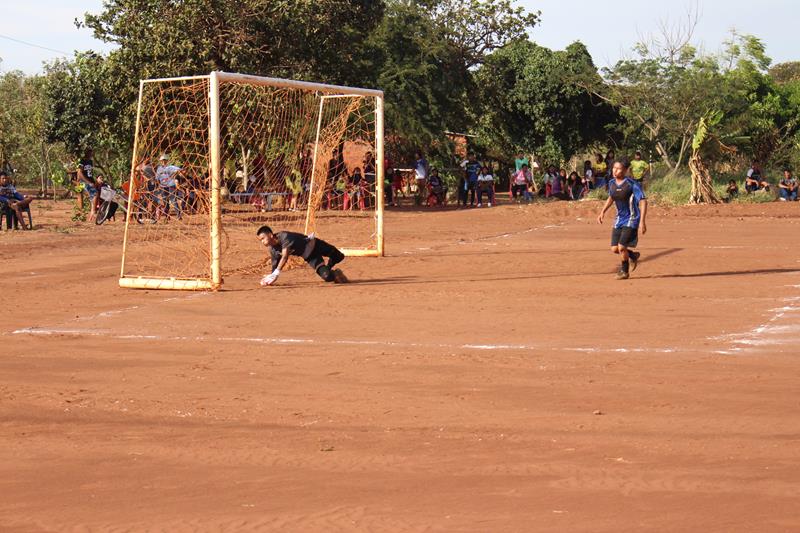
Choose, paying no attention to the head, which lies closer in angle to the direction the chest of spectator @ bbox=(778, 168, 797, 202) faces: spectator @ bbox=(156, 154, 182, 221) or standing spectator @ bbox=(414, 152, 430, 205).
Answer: the spectator

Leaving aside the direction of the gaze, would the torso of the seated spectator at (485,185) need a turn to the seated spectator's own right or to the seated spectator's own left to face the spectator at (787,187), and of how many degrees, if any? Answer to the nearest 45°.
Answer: approximately 90° to the seated spectator's own left

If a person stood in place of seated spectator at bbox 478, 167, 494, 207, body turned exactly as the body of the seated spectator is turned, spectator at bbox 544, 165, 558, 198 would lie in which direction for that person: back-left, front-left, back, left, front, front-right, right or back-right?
back-left

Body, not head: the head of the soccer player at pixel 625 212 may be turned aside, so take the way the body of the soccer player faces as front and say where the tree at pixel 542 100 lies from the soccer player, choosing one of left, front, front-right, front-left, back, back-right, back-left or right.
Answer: back-right

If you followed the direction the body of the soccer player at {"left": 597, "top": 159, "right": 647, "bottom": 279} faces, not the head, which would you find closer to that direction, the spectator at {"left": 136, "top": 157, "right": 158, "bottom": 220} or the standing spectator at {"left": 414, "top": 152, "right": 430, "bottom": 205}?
the spectator

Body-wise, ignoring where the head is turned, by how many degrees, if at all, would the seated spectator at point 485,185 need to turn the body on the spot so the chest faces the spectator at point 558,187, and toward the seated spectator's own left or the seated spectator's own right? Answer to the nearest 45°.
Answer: approximately 135° to the seated spectator's own left

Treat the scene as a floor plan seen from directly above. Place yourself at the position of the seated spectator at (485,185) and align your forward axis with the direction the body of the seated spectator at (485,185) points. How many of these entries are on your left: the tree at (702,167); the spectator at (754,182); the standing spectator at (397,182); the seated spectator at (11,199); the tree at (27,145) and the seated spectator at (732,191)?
3

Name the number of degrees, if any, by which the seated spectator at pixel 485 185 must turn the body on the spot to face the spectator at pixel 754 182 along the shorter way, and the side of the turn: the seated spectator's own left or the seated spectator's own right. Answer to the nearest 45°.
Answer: approximately 90° to the seated spectator's own left

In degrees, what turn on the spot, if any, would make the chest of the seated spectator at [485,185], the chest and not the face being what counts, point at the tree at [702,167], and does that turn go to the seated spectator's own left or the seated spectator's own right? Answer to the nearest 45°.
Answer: approximately 90° to the seated spectator's own left

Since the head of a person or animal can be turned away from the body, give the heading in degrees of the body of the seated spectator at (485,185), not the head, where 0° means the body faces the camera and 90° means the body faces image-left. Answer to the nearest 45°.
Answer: approximately 0°

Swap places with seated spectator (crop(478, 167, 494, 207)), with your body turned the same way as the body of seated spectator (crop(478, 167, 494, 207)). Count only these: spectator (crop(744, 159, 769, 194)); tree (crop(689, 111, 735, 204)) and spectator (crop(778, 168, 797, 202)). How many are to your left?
3

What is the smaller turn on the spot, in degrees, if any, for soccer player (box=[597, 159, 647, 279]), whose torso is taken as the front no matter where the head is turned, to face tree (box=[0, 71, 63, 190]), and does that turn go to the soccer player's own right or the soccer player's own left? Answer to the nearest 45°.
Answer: approximately 90° to the soccer player's own right

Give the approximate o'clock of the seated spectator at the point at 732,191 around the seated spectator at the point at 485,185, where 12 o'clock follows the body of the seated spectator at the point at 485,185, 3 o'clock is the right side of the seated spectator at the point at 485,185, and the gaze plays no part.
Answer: the seated spectator at the point at 732,191 is roughly at 9 o'clock from the seated spectator at the point at 485,185.
